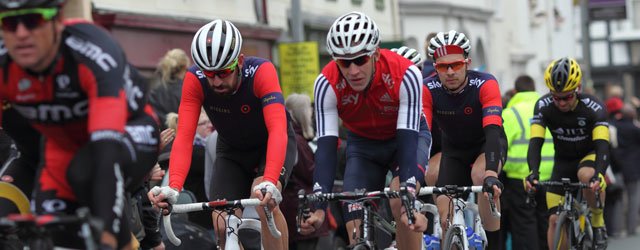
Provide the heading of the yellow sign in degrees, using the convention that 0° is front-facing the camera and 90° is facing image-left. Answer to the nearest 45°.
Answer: approximately 0°

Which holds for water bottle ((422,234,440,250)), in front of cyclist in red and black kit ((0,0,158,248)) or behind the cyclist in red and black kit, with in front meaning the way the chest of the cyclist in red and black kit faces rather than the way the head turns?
behind

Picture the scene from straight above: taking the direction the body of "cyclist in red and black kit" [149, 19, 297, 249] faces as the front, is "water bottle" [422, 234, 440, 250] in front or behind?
behind

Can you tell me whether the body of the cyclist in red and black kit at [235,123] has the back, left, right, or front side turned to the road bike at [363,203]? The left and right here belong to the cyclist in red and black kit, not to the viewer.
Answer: left

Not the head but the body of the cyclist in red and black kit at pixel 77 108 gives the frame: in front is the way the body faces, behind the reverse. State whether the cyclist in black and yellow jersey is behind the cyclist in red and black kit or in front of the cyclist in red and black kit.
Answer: behind
